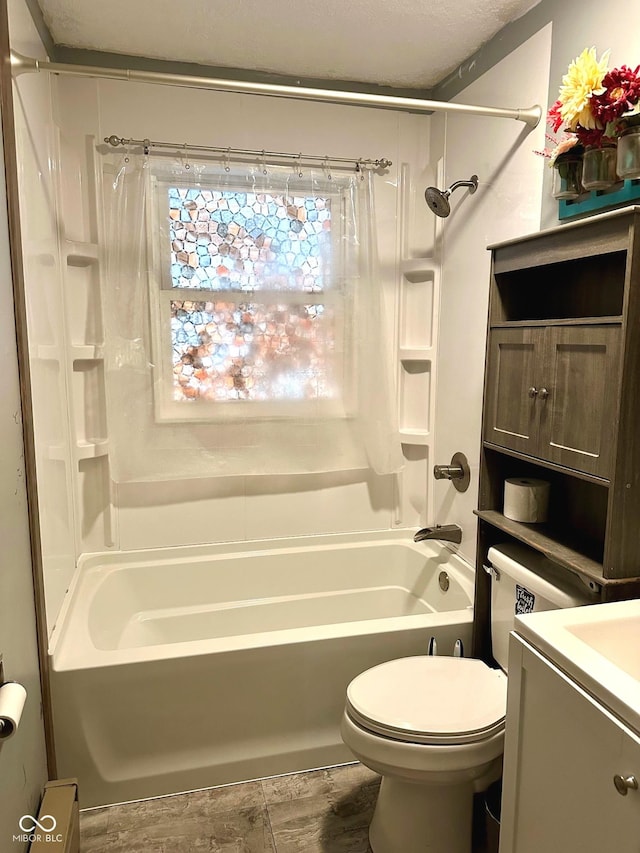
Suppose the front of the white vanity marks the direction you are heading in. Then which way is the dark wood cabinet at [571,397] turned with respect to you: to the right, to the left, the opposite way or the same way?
the same way

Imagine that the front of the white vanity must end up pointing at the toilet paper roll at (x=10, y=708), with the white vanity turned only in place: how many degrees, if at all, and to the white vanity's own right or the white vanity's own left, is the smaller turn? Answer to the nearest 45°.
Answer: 0° — it already faces it

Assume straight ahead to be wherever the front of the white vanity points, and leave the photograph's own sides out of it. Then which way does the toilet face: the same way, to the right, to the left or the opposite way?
the same way

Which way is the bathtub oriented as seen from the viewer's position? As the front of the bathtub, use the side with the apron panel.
toward the camera

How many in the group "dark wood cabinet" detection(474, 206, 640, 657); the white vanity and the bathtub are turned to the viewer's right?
0

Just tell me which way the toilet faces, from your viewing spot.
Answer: facing the viewer and to the left of the viewer

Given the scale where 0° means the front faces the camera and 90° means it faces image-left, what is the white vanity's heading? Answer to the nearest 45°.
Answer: approximately 45°

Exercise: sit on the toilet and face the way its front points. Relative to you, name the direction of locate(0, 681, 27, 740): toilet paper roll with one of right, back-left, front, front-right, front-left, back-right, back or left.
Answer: front

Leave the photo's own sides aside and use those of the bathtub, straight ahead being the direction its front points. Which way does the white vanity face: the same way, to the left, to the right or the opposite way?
to the right

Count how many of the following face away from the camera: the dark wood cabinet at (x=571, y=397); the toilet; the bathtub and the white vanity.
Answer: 0

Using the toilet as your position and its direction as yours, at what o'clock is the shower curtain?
The shower curtain is roughly at 3 o'clock from the toilet.

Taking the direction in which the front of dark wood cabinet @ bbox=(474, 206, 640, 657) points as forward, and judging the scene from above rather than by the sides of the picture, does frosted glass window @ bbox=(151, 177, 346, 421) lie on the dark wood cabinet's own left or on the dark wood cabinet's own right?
on the dark wood cabinet's own right

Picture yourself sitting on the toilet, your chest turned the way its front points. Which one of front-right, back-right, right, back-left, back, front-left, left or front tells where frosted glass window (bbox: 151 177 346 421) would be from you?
right

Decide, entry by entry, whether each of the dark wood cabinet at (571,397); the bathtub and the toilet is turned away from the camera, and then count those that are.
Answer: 0
